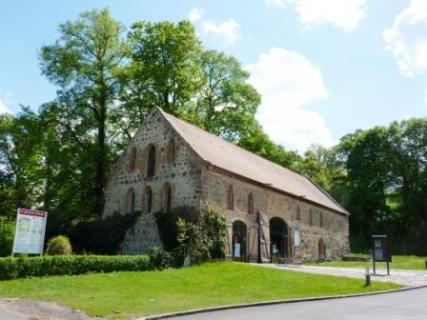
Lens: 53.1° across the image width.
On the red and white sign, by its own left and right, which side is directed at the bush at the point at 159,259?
left

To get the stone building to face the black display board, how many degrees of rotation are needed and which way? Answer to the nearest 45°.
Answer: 0° — it already faces it

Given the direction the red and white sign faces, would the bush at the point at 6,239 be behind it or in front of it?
behind

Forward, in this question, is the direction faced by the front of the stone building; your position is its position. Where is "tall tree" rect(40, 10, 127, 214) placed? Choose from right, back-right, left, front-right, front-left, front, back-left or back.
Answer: back

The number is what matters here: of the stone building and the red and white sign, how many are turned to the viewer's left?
0

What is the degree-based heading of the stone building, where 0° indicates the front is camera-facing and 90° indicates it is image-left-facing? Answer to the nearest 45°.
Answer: approximately 315°

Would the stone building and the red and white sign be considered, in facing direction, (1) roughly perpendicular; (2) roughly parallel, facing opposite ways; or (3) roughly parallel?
roughly parallel

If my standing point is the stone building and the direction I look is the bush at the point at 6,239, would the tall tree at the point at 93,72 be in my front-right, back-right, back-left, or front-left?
front-right

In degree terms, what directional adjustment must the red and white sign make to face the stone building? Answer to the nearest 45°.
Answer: approximately 135° to its left

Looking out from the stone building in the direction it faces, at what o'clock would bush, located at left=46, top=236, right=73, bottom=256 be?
The bush is roughly at 3 o'clock from the stone building.

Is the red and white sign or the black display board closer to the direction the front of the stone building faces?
the black display board

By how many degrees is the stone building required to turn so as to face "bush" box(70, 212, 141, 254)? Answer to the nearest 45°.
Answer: approximately 135° to its right

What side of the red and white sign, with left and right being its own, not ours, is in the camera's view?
front
